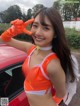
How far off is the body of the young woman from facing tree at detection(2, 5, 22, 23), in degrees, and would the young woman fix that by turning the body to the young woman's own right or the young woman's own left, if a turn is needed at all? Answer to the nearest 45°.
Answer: approximately 135° to the young woman's own right

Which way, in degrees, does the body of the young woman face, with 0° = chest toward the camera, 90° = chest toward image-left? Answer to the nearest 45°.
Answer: approximately 45°
